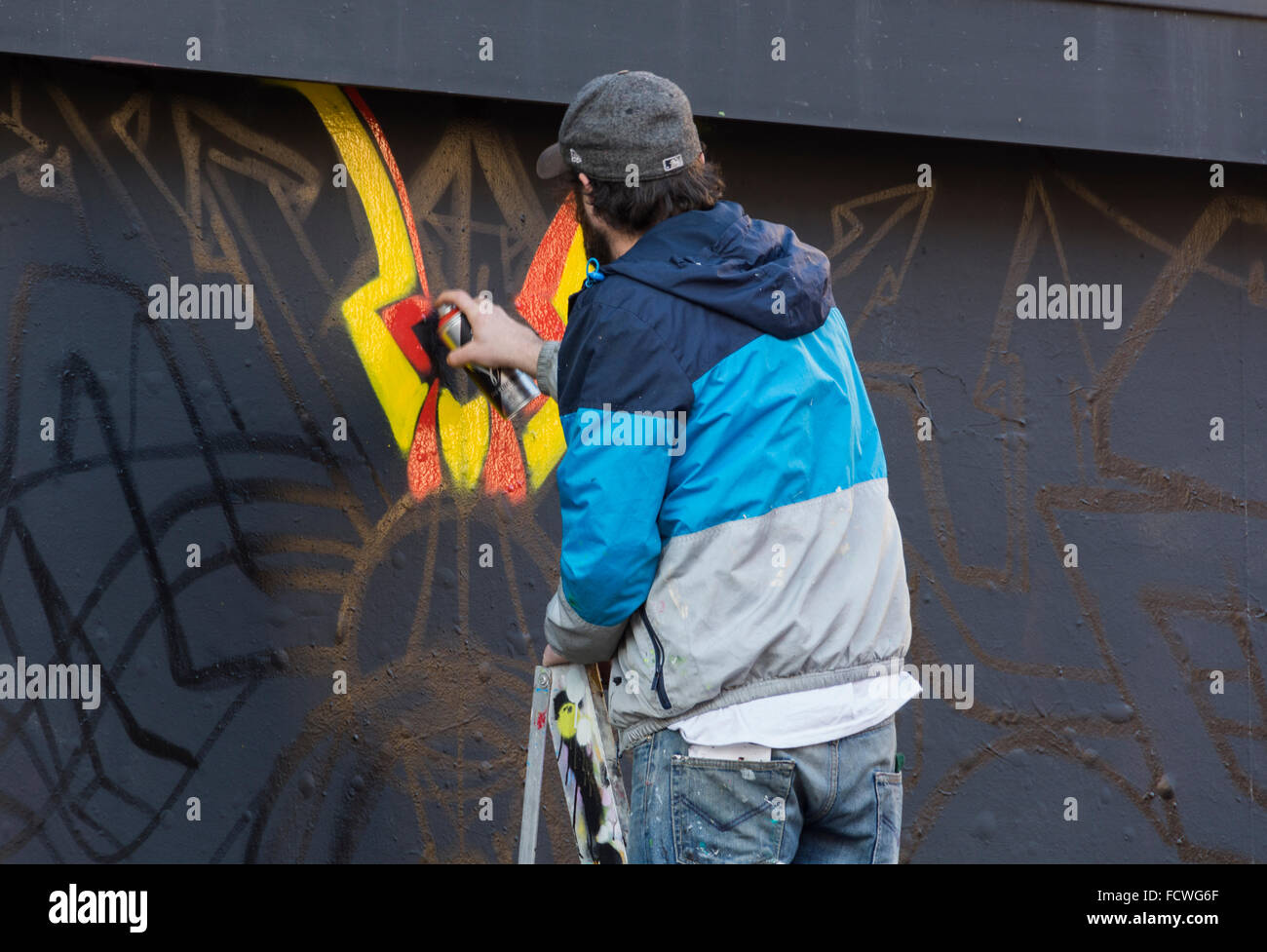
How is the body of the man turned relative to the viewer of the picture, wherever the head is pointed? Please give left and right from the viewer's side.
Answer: facing away from the viewer and to the left of the viewer

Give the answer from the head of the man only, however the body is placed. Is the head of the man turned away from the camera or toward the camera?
away from the camera
